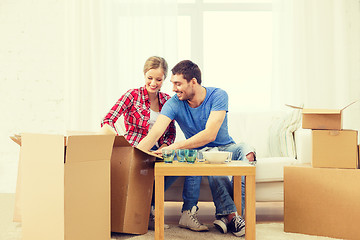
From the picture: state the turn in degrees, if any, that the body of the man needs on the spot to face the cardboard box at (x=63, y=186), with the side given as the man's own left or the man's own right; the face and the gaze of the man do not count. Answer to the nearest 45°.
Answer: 0° — they already face it

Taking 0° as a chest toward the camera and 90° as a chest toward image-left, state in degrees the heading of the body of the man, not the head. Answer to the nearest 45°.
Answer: approximately 45°

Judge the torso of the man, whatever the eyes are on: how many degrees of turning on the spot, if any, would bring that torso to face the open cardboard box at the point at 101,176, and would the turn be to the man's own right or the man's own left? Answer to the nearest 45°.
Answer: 0° — they already face it

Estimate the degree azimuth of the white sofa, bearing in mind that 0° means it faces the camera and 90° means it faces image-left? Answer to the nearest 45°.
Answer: approximately 0°

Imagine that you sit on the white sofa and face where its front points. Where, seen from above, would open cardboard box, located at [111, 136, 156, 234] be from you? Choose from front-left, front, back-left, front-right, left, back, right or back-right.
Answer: front-right

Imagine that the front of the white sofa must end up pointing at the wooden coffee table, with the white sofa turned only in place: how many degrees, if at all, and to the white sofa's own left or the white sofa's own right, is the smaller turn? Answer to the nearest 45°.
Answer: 0° — it already faces it

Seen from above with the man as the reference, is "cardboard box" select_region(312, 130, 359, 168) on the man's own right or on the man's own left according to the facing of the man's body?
on the man's own left

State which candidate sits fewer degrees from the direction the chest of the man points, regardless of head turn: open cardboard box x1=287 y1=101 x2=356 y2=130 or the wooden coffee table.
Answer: the wooden coffee table

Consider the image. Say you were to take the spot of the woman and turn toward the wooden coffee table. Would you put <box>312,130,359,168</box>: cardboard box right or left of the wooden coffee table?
left
